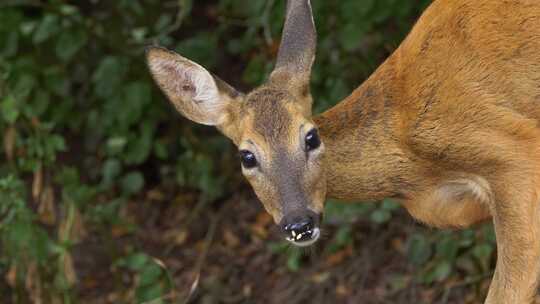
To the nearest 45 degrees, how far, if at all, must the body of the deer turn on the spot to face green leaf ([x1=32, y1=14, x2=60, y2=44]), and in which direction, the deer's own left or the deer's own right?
approximately 45° to the deer's own right

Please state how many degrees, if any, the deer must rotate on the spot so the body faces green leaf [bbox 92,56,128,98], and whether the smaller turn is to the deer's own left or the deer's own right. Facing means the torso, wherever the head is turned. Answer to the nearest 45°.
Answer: approximately 45° to the deer's own right

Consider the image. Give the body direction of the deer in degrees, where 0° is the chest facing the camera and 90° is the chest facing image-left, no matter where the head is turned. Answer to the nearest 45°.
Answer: approximately 90°
